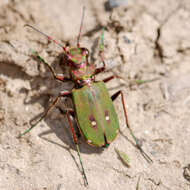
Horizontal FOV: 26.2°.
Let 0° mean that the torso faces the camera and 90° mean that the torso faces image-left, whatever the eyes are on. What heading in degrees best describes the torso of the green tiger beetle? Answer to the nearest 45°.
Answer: approximately 180°
